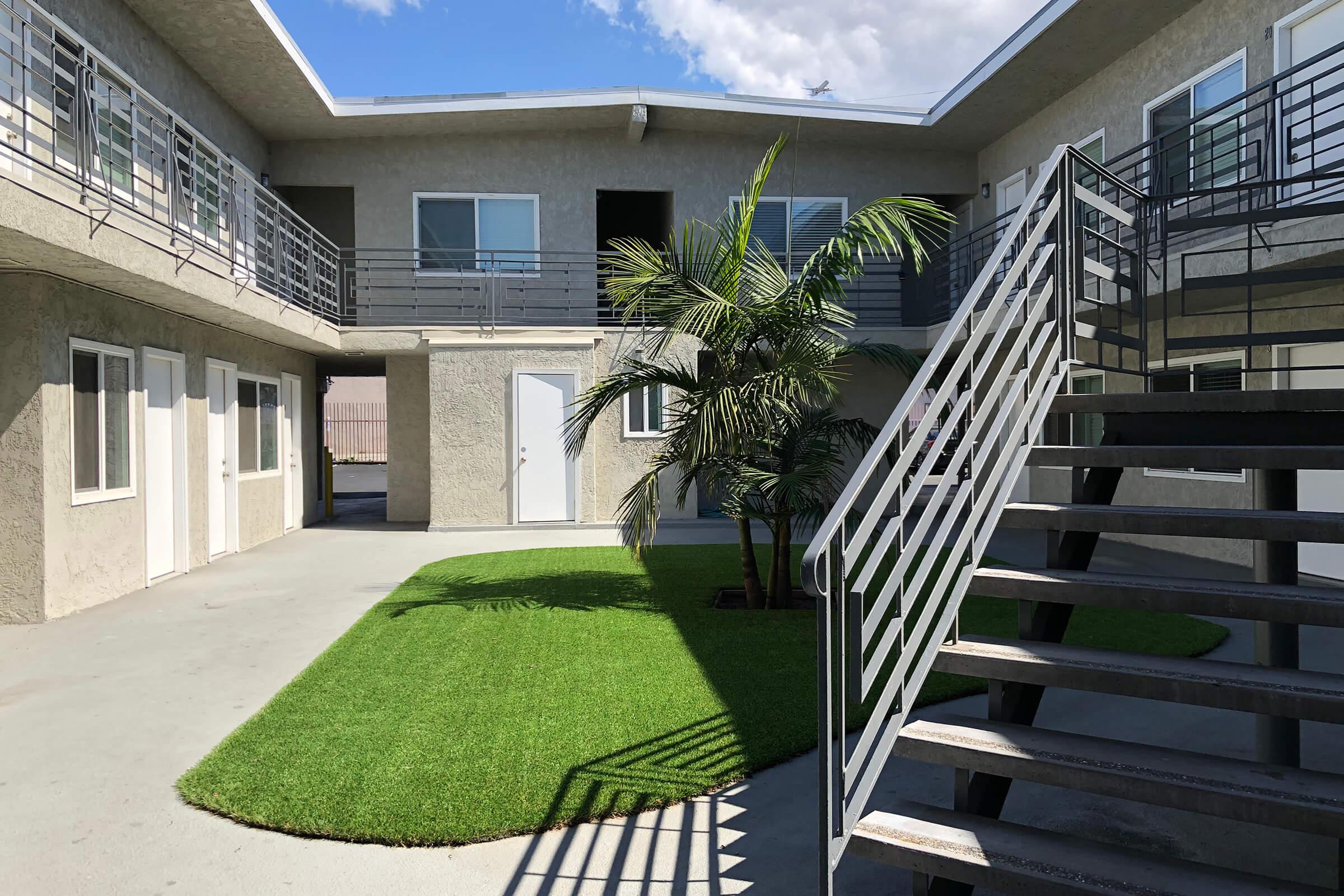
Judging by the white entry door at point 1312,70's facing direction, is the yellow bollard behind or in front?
in front

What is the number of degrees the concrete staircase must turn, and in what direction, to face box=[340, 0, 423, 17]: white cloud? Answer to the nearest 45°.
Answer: approximately 135° to its right

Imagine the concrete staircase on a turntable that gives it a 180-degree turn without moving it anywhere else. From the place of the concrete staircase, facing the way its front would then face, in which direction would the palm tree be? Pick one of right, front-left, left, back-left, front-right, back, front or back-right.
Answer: front-left

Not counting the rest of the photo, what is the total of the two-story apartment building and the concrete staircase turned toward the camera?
2

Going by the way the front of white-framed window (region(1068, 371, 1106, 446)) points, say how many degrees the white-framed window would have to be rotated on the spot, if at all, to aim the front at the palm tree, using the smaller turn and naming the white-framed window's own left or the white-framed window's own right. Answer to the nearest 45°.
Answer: approximately 45° to the white-framed window's own left

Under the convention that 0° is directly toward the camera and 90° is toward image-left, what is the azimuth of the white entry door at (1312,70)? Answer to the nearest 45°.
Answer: approximately 45°

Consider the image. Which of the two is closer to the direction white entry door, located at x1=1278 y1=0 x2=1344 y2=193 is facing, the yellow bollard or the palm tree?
the palm tree

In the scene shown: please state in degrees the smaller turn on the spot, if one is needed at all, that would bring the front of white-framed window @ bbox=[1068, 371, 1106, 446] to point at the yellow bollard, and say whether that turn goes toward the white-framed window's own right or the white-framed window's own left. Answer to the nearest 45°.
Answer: approximately 45° to the white-framed window's own right

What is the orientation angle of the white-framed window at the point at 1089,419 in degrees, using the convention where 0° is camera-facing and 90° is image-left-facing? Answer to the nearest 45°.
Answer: approximately 45°

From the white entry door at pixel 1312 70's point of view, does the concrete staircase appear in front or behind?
in front

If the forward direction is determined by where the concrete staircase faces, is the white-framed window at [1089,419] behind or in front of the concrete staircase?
behind

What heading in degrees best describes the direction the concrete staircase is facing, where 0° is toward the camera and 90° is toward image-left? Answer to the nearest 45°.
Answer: approximately 0°
